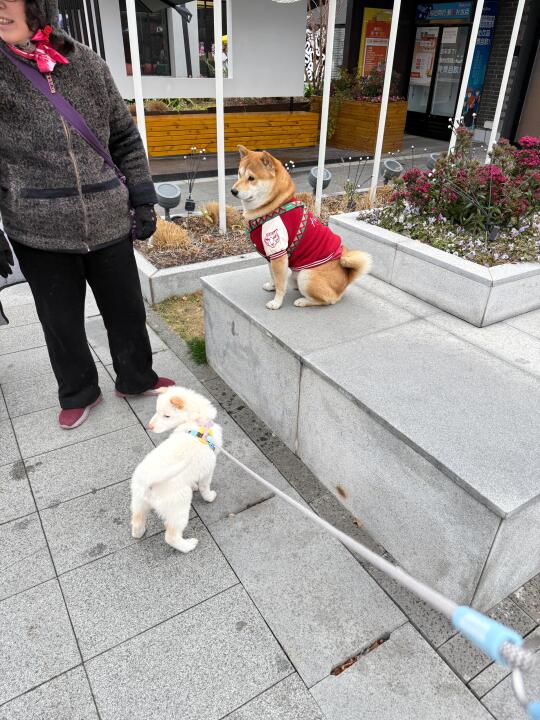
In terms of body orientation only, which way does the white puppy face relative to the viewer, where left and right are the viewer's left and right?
facing away from the viewer and to the right of the viewer

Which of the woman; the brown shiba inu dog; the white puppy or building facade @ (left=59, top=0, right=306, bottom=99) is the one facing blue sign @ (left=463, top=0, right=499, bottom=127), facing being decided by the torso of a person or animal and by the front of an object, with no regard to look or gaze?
the white puppy

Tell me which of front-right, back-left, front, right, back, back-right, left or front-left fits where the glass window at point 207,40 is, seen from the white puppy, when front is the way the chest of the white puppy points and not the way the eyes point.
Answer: front-left

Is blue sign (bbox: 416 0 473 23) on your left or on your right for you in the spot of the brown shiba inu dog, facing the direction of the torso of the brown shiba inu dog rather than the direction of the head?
on your right

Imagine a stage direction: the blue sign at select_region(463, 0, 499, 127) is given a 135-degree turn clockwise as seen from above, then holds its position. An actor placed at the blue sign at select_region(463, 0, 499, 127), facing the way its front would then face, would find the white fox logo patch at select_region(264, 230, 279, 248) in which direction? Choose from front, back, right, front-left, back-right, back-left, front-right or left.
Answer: back-left

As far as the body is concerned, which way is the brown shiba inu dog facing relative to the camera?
to the viewer's left

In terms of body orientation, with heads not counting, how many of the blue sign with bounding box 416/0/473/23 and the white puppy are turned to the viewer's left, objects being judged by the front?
0

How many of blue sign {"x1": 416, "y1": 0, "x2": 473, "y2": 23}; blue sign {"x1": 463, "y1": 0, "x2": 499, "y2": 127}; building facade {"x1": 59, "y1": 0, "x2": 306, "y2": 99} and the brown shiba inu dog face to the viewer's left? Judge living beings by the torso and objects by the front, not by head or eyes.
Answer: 1

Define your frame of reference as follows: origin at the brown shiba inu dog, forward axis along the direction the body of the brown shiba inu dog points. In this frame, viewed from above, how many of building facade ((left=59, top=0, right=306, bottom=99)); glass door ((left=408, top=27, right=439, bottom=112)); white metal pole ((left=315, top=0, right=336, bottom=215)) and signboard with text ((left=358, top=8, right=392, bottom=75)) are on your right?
4

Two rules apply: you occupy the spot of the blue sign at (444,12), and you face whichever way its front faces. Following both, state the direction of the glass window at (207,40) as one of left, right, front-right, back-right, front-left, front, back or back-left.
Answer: front-right

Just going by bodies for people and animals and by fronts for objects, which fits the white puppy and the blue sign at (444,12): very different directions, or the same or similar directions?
very different directions
